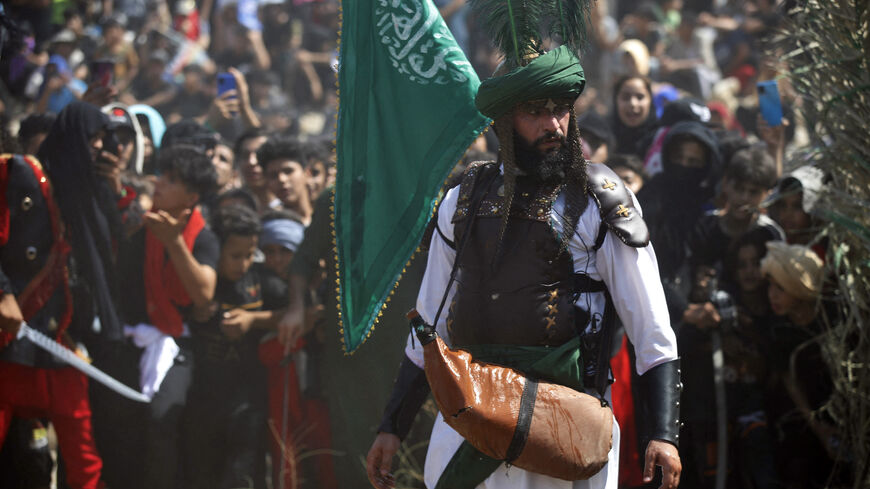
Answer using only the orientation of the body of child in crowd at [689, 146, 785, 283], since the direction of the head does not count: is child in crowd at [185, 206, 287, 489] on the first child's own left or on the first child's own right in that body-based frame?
on the first child's own right

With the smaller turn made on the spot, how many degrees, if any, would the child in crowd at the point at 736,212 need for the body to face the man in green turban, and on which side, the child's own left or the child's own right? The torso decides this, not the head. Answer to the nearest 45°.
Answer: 0° — they already face them

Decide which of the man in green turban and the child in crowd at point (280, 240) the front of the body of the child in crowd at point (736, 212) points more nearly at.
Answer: the man in green turban

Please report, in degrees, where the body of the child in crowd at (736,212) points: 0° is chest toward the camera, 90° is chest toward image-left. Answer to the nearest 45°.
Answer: approximately 0°

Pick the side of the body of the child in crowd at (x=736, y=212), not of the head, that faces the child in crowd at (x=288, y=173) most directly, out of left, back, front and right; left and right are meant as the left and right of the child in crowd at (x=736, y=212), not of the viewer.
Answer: right

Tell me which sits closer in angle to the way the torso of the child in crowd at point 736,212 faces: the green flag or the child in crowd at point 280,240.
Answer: the green flag

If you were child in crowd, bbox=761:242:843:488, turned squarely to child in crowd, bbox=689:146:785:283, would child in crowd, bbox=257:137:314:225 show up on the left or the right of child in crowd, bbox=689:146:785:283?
left

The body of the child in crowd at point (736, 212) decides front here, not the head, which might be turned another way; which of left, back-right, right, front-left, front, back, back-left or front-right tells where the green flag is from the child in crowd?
front-right
